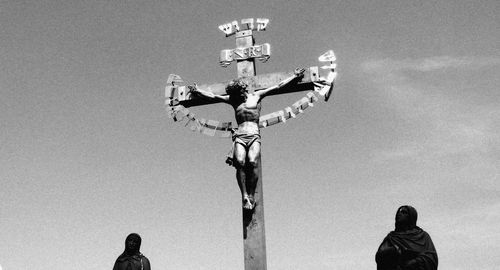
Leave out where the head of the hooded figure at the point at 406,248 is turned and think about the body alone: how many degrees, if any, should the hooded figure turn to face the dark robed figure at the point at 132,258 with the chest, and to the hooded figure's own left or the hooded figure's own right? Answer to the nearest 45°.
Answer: approximately 45° to the hooded figure's own right
